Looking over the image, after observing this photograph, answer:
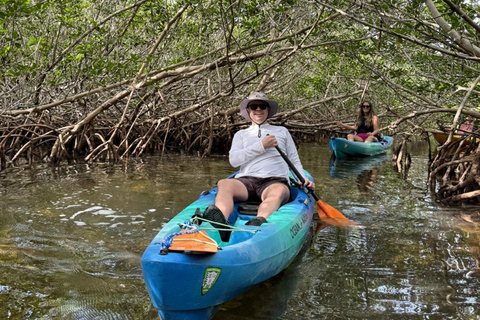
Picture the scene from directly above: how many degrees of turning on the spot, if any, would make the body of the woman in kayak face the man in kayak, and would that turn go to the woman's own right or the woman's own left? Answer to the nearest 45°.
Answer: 0° — they already face them

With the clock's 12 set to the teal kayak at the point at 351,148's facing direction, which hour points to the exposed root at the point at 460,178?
The exposed root is roughly at 10 o'clock from the teal kayak.

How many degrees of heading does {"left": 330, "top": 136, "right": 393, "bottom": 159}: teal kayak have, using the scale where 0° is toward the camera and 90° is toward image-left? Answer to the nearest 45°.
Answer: approximately 45°

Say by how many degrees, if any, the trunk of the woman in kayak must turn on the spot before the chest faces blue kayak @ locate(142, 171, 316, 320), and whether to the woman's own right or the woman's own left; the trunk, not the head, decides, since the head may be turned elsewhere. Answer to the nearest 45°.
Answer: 0° — they already face it
